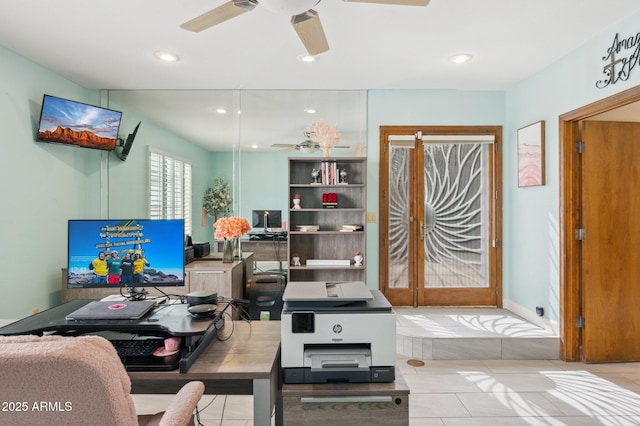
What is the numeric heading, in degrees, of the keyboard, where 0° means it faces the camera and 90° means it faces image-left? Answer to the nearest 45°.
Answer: approximately 0°

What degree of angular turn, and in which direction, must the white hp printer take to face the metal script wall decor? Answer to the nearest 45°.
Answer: approximately 135° to its left

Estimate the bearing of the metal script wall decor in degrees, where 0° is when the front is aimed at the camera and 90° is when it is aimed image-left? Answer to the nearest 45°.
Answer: approximately 45°

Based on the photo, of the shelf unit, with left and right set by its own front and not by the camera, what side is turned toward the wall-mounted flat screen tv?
right

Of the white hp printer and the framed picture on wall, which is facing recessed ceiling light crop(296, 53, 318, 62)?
the framed picture on wall

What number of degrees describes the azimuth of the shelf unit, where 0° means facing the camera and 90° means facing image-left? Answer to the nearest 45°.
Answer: approximately 0°

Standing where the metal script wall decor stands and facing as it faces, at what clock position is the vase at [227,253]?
The vase is roughly at 1 o'clock from the metal script wall decor.

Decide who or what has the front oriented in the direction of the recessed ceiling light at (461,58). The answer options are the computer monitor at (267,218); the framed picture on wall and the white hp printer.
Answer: the framed picture on wall
